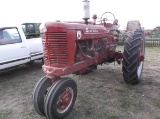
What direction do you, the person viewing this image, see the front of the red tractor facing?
facing the viewer and to the left of the viewer

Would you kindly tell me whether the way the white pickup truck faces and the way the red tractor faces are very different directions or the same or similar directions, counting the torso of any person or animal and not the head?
same or similar directions

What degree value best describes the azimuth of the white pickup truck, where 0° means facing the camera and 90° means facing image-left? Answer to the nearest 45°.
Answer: approximately 45°

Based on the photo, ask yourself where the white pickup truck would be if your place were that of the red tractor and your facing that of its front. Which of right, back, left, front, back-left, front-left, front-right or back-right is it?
right

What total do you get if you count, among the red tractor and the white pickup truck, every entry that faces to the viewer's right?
0

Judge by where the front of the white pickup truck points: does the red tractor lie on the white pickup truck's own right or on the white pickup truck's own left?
on the white pickup truck's own left
